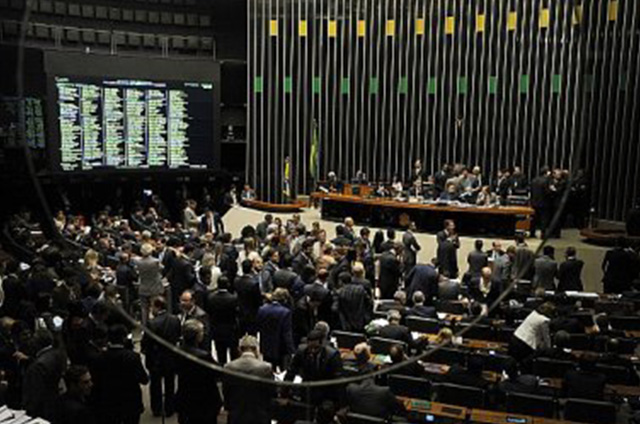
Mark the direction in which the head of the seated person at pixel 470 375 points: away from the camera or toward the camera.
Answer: away from the camera

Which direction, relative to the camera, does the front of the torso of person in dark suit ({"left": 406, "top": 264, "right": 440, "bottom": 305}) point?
away from the camera

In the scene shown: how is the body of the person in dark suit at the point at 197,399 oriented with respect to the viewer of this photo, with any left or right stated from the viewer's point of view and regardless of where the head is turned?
facing away from the viewer and to the right of the viewer

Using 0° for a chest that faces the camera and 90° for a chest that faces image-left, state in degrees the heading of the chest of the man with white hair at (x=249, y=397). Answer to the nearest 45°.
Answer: approximately 180°

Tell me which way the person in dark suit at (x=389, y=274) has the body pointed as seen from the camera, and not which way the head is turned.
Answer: away from the camera

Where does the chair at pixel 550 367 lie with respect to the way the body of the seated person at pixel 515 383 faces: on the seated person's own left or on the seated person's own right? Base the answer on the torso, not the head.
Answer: on the seated person's own right

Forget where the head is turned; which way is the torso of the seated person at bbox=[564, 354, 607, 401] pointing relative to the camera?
away from the camera

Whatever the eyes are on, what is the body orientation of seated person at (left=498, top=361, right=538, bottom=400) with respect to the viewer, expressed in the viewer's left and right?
facing away from the viewer and to the left of the viewer
